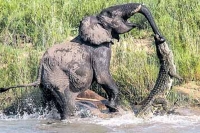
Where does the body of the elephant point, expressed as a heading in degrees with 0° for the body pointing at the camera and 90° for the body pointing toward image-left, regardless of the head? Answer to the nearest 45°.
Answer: approximately 270°

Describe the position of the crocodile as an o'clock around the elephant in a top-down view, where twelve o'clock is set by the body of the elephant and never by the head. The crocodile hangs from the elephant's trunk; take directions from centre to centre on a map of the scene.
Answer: The crocodile is roughly at 12 o'clock from the elephant.
